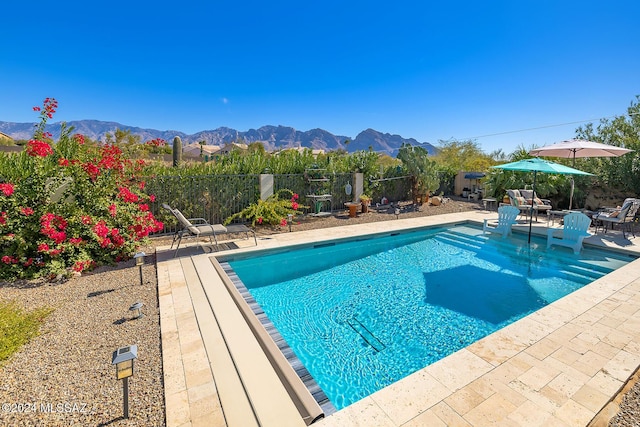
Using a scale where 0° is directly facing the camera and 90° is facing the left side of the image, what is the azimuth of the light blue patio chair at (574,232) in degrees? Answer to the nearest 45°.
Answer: approximately 45°

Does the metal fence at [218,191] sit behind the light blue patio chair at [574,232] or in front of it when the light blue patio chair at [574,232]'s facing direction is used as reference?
in front

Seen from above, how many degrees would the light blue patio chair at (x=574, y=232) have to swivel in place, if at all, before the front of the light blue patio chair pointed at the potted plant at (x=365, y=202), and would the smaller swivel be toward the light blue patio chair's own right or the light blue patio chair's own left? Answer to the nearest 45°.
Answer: approximately 45° to the light blue patio chair's own right

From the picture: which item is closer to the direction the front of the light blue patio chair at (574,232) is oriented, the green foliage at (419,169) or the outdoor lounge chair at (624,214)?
the green foliage

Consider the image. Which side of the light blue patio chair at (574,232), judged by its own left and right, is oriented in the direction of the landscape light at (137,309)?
front

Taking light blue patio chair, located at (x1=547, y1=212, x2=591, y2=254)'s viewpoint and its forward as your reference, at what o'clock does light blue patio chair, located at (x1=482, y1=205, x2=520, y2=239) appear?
light blue patio chair, located at (x1=482, y1=205, x2=520, y2=239) is roughly at 2 o'clock from light blue patio chair, located at (x1=547, y1=212, x2=591, y2=254).

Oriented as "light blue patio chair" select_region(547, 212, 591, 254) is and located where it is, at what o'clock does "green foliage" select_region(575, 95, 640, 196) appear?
The green foliage is roughly at 5 o'clock from the light blue patio chair.

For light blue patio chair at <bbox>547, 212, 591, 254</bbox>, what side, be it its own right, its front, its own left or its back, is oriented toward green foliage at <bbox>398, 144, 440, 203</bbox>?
right

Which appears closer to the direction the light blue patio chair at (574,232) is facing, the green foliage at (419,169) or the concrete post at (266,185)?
the concrete post

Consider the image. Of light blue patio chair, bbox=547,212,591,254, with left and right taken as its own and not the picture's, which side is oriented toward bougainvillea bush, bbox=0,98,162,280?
front

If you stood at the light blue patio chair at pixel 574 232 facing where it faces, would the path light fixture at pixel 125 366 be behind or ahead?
ahead

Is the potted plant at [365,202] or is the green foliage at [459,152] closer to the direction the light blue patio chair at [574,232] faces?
the potted plant
